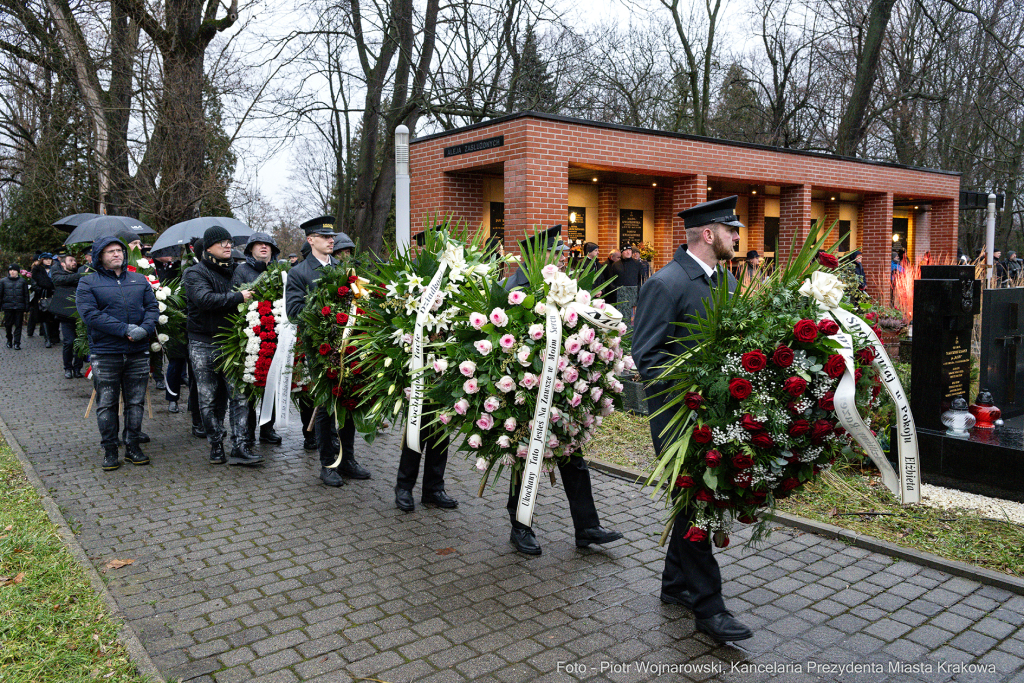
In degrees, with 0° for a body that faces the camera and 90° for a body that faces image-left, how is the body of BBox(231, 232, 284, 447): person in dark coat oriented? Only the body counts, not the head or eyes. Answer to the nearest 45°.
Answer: approximately 315°

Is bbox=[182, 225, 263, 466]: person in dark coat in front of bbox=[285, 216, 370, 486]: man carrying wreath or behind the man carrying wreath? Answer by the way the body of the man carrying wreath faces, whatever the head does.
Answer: behind

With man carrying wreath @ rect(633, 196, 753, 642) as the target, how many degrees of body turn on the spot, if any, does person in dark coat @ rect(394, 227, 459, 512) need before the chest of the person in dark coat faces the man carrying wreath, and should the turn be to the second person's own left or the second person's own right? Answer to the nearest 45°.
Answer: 0° — they already face them

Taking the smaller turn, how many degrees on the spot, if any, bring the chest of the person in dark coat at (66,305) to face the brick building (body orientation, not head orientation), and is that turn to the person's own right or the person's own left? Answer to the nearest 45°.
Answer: approximately 45° to the person's own left

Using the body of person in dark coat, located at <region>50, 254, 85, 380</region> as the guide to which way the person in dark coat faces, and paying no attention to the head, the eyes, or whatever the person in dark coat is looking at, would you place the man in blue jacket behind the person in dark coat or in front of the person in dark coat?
in front

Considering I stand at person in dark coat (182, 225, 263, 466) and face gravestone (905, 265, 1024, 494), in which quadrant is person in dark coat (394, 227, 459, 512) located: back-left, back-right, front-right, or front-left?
front-right

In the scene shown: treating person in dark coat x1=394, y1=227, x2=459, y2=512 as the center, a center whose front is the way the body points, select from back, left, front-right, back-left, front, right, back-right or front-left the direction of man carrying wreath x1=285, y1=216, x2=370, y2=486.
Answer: back

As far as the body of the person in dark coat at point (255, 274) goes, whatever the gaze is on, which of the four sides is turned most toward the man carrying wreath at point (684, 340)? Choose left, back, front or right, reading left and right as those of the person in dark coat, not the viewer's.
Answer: front

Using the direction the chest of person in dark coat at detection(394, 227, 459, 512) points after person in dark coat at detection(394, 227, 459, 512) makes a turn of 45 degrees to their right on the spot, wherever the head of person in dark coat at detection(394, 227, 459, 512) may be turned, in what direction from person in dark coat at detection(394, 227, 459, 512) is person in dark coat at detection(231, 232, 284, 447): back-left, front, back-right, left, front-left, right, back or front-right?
back-right

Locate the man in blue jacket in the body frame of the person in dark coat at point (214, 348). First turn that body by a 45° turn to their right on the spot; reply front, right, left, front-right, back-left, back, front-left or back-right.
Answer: right

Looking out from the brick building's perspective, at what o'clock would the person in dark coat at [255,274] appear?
The person in dark coat is roughly at 2 o'clock from the brick building.

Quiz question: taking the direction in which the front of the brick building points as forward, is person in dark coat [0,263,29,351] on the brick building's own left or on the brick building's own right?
on the brick building's own right

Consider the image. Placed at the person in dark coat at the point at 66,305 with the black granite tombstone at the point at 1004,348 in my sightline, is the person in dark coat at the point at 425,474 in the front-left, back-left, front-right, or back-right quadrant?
front-right

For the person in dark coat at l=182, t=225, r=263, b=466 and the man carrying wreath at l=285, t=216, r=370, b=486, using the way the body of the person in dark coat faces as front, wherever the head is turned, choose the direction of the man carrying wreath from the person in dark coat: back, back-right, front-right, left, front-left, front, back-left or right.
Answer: front

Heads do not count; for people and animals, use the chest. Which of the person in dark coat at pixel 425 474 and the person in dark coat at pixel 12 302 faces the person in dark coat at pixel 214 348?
the person in dark coat at pixel 12 302

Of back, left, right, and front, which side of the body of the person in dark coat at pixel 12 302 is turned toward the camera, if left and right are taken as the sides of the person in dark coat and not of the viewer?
front

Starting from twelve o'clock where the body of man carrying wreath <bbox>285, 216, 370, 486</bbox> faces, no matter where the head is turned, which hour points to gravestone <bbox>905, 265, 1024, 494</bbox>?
The gravestone is roughly at 11 o'clock from the man carrying wreath.

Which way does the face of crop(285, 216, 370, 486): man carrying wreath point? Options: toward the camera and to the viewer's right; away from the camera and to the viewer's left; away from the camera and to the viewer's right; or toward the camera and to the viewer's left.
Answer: toward the camera and to the viewer's right
